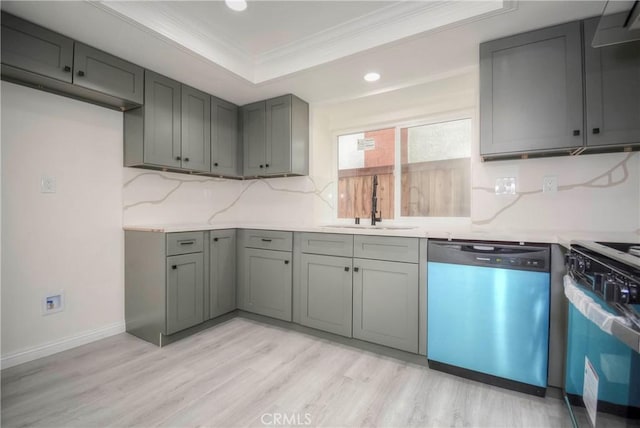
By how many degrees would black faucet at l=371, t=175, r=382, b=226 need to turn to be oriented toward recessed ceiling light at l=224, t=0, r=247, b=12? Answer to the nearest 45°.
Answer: approximately 45° to its right

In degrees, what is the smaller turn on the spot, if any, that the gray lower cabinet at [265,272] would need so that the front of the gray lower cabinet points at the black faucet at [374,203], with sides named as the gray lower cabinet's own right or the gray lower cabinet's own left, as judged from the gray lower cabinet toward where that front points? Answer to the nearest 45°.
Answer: approximately 135° to the gray lower cabinet's own left

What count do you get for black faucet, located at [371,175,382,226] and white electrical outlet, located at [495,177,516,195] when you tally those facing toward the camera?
2

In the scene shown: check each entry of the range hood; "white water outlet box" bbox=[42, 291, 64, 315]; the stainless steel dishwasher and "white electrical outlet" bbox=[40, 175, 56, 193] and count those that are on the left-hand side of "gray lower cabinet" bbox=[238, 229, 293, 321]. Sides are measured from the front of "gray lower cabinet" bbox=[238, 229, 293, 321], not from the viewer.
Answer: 2

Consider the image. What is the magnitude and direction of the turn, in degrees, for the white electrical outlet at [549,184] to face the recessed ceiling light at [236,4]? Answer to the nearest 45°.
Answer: approximately 45° to its right

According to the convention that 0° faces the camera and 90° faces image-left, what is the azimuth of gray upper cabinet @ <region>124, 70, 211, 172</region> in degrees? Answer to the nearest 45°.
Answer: approximately 315°
